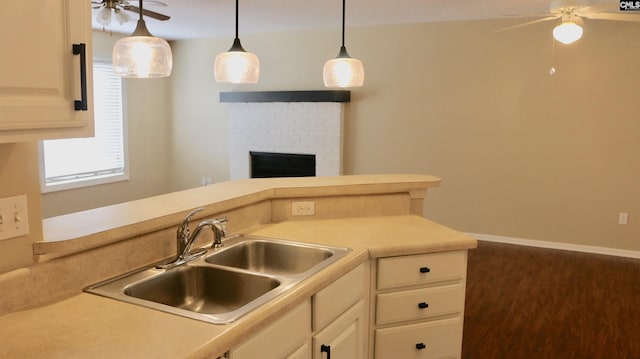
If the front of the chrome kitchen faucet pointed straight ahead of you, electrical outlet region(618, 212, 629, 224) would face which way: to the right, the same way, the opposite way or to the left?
to the right

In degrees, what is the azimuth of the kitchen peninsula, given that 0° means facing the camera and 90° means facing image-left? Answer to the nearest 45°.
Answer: approximately 315°

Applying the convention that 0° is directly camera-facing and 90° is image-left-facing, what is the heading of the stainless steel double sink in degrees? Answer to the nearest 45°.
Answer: approximately 315°

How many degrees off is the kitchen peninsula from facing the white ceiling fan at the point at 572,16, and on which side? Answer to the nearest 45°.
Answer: approximately 90° to its left

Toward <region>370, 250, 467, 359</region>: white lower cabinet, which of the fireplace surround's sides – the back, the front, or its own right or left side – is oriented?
front

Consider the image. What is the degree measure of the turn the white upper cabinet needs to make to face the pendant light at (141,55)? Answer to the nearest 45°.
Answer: approximately 90° to its left

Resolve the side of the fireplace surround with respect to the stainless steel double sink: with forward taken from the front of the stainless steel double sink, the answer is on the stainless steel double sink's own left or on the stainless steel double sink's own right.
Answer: on the stainless steel double sink's own left

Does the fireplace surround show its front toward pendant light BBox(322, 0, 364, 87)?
yes

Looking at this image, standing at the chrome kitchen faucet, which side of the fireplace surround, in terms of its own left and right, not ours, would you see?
front

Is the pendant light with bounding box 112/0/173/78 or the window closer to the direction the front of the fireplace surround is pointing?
the pendant light

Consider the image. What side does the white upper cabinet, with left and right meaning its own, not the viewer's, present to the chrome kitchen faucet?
left

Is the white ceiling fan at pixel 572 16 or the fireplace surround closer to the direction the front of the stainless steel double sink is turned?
the white ceiling fan

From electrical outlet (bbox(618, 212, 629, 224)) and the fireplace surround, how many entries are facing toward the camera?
2

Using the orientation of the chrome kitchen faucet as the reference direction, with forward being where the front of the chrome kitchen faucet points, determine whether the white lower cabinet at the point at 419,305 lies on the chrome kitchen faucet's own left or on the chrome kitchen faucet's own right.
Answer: on the chrome kitchen faucet's own left
